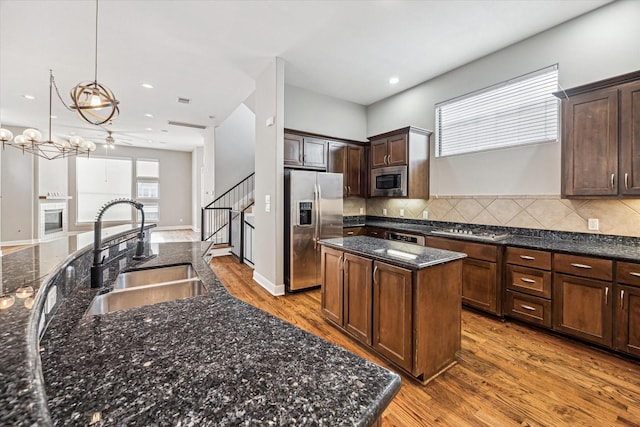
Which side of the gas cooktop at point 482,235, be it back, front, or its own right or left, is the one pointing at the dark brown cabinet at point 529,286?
left

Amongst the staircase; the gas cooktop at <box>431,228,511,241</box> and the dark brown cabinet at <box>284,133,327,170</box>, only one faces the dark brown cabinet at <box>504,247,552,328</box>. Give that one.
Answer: the dark brown cabinet at <box>284,133,327,170</box>

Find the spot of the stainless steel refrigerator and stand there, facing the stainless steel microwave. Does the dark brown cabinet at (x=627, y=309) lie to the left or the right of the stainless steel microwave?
right

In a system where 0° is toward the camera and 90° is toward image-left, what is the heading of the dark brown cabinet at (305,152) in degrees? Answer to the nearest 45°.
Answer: approximately 315°

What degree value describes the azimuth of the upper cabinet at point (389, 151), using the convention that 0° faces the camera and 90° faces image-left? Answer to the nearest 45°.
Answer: approximately 45°

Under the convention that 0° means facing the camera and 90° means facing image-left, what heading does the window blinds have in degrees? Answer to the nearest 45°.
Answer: approximately 45°

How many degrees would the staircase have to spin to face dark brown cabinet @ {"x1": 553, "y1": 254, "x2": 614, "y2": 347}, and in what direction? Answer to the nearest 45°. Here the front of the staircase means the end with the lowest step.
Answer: approximately 135° to its left

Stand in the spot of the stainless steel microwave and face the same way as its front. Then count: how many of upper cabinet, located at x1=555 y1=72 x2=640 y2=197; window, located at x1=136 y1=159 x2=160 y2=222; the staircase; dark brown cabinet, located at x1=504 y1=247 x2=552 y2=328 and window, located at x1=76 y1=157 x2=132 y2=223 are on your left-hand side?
2
